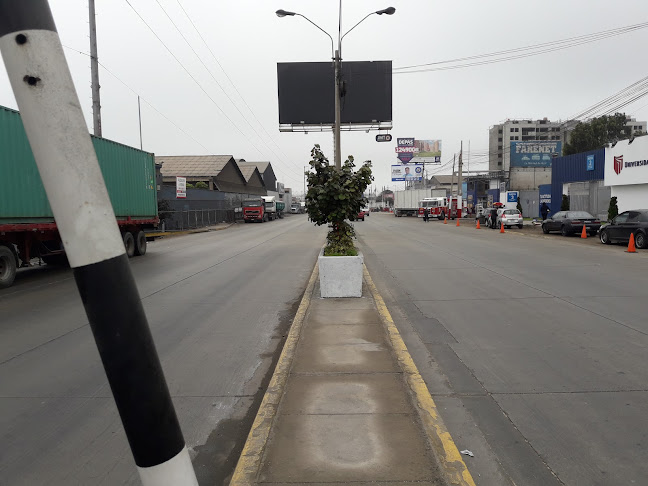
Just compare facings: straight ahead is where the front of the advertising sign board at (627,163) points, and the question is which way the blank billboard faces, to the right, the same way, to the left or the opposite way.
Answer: to the left

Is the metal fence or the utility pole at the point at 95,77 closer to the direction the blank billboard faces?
the utility pole

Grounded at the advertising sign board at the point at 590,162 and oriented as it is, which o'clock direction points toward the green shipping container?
The green shipping container is roughly at 11 o'clock from the advertising sign board.

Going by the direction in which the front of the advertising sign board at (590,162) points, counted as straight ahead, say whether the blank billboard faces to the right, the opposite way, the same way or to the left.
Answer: to the left

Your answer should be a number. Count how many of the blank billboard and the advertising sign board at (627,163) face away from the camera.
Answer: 0

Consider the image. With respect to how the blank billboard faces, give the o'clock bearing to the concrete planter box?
The concrete planter box is roughly at 12 o'clock from the blank billboard.

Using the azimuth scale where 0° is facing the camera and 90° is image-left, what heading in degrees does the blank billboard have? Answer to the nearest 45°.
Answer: approximately 0°

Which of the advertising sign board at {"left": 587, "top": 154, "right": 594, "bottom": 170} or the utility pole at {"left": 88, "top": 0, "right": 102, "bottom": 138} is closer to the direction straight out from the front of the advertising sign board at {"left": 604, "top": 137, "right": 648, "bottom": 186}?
the utility pole

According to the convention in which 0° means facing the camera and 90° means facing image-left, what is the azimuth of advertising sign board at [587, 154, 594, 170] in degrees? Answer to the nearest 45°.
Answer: approximately 45°

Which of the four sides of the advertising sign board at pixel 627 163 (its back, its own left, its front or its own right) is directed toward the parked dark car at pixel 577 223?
front

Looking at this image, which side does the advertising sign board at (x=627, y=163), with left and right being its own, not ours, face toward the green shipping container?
front

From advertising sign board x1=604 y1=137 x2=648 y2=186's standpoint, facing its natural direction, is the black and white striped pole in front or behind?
in front

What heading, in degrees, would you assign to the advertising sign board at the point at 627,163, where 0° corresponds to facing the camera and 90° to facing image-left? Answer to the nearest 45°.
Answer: approximately 45°

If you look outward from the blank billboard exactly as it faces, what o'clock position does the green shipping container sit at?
The green shipping container is roughly at 1 o'clock from the blank billboard.

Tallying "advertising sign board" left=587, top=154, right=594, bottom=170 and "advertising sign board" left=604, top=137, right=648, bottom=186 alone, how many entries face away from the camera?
0
